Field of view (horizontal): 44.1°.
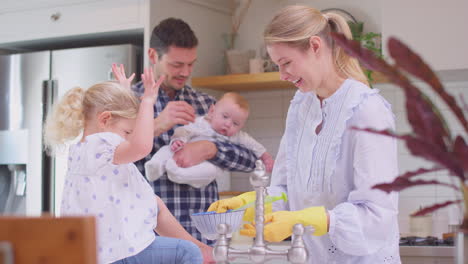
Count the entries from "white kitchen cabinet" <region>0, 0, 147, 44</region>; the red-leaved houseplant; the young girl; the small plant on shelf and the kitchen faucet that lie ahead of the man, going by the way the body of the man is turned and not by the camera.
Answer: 3

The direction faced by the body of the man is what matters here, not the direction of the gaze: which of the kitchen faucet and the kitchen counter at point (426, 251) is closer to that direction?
the kitchen faucet

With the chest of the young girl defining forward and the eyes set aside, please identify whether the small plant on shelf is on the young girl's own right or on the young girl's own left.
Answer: on the young girl's own left

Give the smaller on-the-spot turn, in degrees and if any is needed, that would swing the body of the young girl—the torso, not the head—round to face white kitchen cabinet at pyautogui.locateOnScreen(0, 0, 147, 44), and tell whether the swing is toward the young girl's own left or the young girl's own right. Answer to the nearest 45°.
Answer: approximately 90° to the young girl's own left

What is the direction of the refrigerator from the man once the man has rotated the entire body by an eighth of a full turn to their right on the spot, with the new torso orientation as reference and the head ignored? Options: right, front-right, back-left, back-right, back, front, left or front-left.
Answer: right

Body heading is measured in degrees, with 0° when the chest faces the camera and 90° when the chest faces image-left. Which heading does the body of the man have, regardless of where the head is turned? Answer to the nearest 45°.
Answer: approximately 0°

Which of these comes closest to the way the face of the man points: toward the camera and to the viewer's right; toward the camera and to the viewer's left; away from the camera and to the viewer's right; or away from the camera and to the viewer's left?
toward the camera and to the viewer's right

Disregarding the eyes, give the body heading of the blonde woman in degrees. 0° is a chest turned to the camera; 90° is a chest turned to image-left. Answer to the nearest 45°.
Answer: approximately 45°

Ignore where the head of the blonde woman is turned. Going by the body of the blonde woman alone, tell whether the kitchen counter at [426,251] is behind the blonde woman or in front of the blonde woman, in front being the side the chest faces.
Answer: behind

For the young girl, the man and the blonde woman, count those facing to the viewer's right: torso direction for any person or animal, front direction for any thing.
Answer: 1

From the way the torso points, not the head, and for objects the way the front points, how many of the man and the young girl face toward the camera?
1

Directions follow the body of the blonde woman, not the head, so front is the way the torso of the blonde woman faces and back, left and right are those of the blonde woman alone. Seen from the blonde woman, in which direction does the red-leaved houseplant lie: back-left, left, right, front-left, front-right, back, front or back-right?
front-left

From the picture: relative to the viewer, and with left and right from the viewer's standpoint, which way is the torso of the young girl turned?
facing to the right of the viewer

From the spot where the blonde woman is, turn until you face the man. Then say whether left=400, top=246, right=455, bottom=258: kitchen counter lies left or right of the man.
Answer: right
